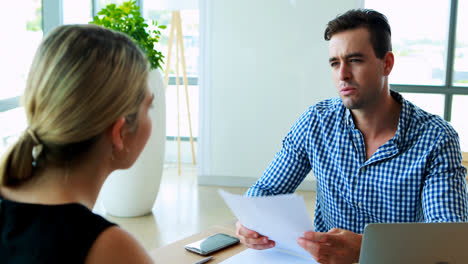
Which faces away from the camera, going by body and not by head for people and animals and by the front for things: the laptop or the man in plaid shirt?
the laptop

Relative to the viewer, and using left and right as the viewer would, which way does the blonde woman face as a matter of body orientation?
facing away from the viewer and to the right of the viewer

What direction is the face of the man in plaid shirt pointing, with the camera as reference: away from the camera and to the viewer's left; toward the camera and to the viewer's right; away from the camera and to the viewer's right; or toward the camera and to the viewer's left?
toward the camera and to the viewer's left

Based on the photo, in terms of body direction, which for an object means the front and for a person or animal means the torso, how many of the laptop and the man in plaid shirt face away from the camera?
1

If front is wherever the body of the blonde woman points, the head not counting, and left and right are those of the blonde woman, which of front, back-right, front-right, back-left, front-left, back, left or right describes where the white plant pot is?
front-left

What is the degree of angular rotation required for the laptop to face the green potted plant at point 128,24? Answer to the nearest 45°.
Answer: approximately 45° to its left

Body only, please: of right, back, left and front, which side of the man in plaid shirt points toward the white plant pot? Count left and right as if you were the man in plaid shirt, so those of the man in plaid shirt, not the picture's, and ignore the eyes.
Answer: right

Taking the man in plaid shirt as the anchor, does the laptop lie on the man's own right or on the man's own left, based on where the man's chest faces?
on the man's own left

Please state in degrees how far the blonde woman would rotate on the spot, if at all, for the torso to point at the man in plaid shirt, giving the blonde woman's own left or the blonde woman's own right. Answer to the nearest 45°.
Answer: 0° — they already face them

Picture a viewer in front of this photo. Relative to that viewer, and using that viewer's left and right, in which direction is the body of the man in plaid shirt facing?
facing the viewer and to the left of the viewer

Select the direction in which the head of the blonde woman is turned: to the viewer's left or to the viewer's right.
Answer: to the viewer's right

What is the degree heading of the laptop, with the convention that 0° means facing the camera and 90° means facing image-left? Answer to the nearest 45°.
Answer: approximately 180°

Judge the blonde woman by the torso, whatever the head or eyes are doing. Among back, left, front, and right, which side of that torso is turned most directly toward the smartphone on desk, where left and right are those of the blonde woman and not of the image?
front

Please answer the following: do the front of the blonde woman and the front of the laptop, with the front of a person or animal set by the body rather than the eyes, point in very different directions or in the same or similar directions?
same or similar directions
